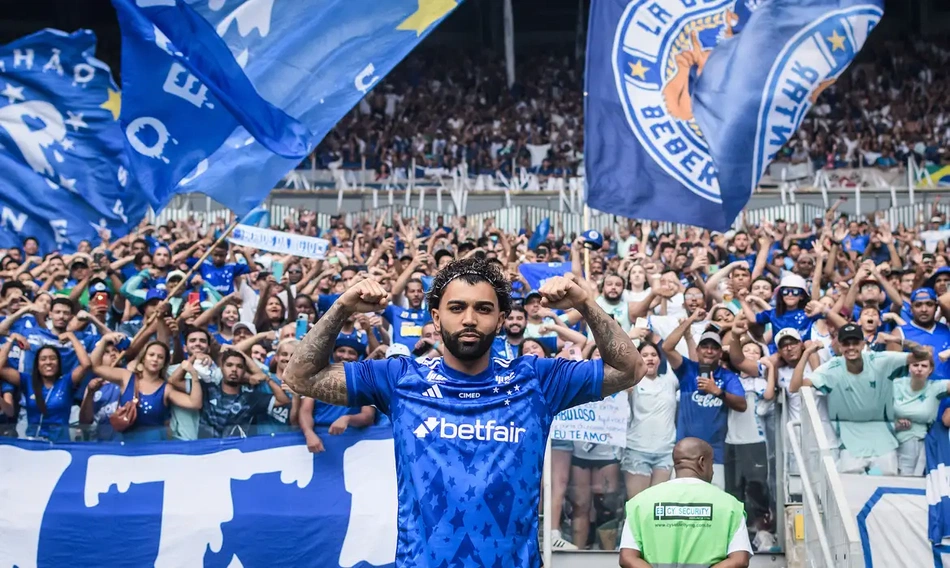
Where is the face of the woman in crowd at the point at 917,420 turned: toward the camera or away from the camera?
toward the camera

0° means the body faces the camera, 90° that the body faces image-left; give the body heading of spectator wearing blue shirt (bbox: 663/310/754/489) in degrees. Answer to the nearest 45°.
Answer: approximately 0°

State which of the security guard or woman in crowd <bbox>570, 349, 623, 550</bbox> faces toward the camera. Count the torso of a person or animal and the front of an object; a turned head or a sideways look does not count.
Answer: the woman in crowd

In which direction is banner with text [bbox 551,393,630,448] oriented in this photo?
toward the camera

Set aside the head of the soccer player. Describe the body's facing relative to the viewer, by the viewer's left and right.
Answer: facing the viewer

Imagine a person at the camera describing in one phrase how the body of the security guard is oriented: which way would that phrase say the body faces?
away from the camera

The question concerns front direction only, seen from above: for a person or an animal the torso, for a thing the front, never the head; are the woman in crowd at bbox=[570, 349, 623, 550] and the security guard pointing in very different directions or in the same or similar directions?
very different directions

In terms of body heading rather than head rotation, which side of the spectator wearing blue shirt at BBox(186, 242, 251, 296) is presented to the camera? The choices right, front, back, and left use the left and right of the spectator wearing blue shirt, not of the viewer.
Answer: front

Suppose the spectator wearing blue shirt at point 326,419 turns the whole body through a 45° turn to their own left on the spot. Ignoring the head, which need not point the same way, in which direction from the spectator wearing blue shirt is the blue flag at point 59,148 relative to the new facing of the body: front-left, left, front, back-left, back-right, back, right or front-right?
back

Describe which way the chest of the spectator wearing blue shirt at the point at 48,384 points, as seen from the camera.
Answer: toward the camera

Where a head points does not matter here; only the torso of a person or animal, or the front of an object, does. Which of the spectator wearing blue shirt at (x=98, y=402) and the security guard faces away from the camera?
the security guard

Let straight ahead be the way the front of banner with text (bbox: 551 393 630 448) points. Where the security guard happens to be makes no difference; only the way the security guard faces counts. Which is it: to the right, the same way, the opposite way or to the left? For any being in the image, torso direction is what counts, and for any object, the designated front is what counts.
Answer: the opposite way

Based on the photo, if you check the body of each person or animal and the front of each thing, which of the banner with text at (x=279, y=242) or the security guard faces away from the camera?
the security guard

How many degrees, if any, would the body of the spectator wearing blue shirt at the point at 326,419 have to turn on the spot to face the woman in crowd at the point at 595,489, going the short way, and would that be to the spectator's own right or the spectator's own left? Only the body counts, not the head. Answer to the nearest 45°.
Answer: approximately 90° to the spectator's own left

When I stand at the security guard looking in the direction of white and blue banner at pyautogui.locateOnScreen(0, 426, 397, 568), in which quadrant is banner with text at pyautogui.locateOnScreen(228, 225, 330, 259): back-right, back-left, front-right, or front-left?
front-right

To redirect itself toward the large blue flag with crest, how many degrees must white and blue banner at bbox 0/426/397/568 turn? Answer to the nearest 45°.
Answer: approximately 90° to its left
